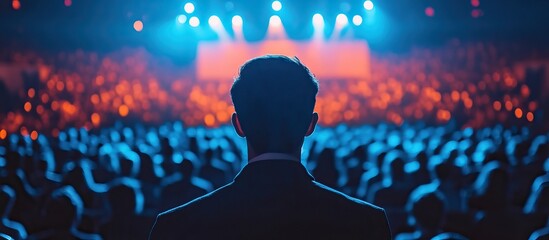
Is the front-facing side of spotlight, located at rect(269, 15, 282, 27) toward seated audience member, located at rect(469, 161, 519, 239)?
yes

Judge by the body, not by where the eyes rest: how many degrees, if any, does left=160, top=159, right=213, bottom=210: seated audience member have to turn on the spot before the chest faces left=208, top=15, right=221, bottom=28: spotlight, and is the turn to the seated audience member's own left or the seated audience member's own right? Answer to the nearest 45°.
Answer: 0° — they already face it

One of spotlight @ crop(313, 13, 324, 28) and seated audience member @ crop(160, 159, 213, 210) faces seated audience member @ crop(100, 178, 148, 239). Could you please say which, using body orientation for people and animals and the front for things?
the spotlight

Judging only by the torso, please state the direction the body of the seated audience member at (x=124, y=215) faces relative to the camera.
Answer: away from the camera

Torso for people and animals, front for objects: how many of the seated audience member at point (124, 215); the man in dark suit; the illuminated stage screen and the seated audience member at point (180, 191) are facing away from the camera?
3

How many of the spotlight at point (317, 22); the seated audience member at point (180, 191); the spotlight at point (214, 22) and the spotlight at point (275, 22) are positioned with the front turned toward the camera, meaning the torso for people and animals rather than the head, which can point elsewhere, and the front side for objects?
3

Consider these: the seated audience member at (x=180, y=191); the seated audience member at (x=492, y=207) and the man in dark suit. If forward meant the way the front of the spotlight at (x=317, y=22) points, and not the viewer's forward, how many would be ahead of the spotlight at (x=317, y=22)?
3

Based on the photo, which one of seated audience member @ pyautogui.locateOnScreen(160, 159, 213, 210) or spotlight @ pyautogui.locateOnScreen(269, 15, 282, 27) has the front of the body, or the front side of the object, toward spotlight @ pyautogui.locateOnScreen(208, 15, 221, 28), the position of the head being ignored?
the seated audience member

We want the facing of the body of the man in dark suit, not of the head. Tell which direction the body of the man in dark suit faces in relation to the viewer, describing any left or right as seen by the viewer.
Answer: facing away from the viewer

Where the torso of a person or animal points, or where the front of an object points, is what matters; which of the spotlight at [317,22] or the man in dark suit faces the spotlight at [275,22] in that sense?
the man in dark suit
